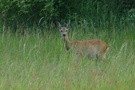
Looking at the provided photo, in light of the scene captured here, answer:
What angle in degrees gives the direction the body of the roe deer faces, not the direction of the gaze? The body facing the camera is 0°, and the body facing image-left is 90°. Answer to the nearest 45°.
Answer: approximately 90°
